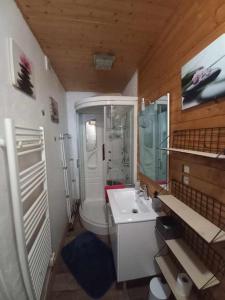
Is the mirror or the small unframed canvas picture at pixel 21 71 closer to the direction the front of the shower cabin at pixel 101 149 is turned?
the small unframed canvas picture

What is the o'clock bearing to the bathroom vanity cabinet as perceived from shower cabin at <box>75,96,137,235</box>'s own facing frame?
The bathroom vanity cabinet is roughly at 10 o'clock from the shower cabin.

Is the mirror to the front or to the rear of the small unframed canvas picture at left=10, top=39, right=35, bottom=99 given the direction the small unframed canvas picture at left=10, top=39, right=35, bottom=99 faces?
to the front

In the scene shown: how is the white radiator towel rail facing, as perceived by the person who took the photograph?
facing the viewer and to the right of the viewer

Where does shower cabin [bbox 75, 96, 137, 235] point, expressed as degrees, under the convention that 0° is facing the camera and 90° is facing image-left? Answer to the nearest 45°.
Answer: approximately 45°
